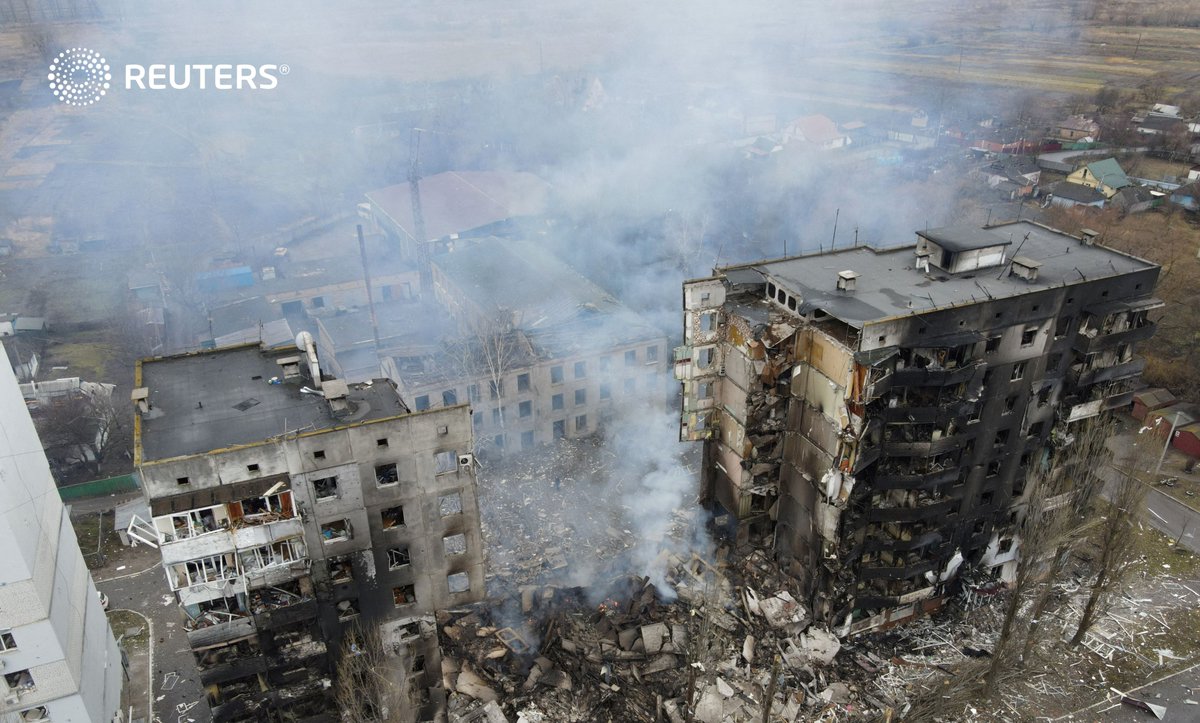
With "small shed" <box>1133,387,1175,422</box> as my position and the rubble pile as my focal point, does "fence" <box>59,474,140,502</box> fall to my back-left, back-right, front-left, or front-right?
front-right

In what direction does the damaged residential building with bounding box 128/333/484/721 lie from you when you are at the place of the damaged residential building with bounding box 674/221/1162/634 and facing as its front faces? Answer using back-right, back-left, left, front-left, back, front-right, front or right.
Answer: right

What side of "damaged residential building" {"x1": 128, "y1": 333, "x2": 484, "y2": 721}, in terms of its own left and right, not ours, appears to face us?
front

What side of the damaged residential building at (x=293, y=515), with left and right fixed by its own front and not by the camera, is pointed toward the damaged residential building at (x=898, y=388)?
left

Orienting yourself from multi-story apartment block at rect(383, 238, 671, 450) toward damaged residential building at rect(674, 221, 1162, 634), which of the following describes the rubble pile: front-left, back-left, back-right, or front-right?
front-right

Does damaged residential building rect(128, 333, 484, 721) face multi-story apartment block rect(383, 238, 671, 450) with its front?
no

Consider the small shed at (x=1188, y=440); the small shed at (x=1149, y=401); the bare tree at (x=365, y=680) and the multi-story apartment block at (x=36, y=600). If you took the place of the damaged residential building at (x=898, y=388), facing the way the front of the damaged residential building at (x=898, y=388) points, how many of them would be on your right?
2

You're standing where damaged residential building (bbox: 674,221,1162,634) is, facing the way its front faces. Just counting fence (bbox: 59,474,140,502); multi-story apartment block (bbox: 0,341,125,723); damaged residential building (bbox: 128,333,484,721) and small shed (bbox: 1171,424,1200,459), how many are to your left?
1

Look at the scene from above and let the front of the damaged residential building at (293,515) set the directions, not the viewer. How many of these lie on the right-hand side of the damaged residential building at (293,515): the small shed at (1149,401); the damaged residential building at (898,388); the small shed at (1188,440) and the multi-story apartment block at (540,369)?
0

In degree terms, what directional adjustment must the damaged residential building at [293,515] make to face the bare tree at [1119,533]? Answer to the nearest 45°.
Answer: approximately 90° to its left

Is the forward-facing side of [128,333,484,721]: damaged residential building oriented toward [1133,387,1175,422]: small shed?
no

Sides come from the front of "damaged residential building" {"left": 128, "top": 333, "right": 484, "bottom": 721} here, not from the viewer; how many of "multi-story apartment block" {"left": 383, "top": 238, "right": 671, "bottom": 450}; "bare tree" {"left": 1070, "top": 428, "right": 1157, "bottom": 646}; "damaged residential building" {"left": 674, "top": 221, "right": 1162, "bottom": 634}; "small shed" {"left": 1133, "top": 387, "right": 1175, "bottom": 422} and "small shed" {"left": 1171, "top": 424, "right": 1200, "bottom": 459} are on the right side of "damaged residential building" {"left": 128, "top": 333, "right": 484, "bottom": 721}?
0

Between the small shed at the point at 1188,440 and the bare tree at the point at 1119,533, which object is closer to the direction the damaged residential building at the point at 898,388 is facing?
the bare tree

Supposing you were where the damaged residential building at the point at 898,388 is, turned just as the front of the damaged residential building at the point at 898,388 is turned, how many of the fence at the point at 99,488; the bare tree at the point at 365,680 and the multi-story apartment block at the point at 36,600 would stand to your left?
0

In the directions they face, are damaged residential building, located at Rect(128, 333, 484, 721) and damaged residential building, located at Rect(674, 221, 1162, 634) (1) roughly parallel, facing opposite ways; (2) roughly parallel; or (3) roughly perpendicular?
roughly parallel

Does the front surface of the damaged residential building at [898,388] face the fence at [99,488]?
no

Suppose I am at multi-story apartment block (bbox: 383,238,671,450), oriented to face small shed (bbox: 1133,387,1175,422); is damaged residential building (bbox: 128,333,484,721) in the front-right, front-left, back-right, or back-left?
back-right

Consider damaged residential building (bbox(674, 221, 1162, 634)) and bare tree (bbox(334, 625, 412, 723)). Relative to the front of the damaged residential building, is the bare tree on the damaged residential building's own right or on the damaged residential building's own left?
on the damaged residential building's own right

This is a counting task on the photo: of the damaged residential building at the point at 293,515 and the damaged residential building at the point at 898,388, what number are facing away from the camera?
0

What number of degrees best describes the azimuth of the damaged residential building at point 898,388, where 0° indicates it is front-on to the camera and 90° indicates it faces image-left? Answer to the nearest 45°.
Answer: approximately 315°
